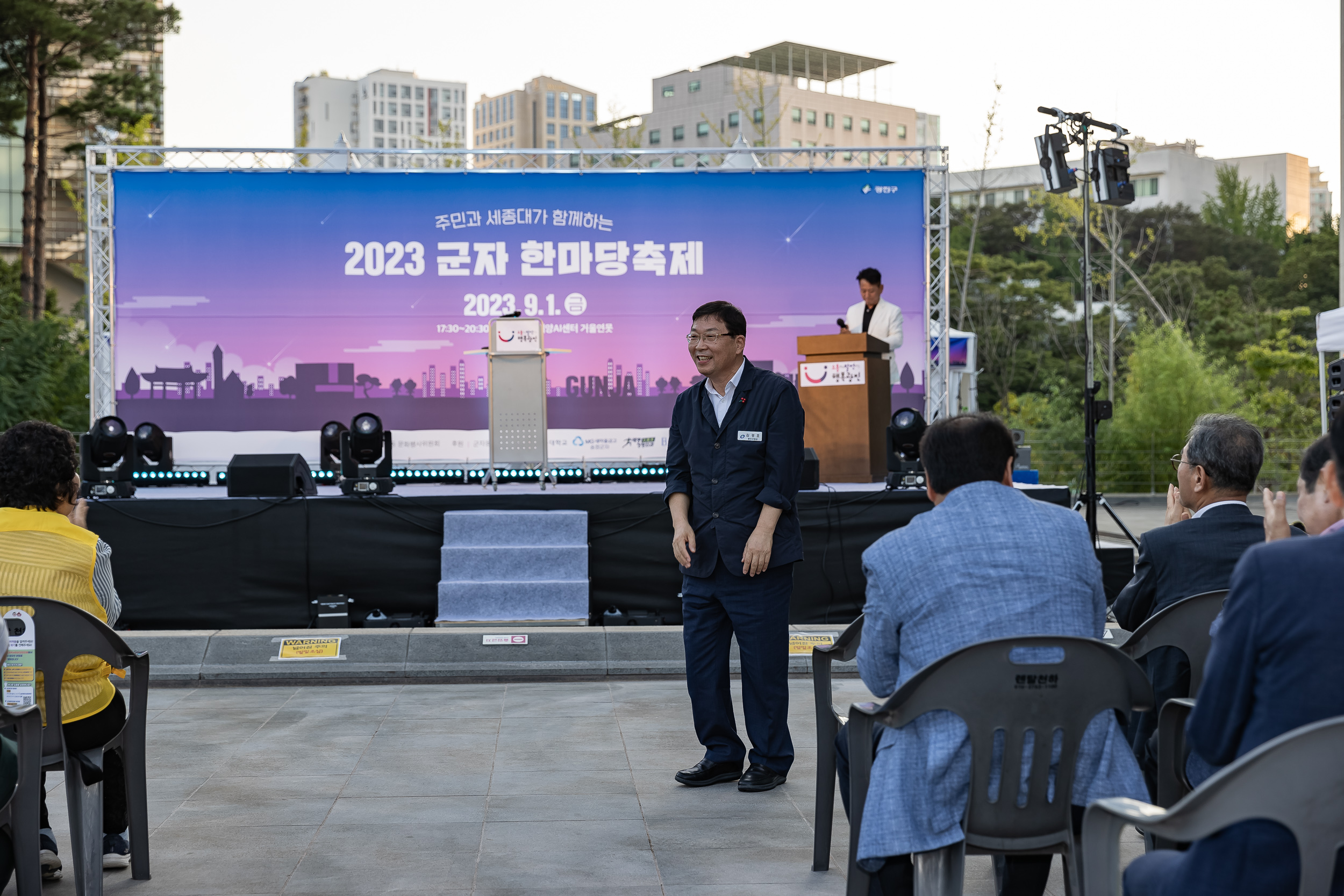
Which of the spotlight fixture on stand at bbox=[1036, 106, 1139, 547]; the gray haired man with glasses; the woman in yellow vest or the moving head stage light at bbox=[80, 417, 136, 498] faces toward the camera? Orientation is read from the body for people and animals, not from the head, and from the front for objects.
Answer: the moving head stage light

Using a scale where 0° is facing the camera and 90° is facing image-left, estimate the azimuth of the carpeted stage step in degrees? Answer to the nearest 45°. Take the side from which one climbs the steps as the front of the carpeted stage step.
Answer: approximately 0°

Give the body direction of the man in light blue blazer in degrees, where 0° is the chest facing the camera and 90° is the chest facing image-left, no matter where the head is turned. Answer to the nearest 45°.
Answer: approximately 180°

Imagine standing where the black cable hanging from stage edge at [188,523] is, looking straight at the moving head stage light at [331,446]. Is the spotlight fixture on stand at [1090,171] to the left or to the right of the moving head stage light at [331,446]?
right

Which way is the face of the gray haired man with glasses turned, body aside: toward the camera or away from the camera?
away from the camera
